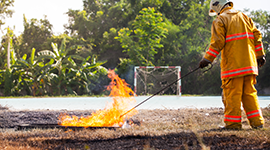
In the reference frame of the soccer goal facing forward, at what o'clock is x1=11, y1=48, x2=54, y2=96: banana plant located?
The banana plant is roughly at 3 o'clock from the soccer goal.

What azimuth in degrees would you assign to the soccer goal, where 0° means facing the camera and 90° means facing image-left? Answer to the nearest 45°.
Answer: approximately 0°

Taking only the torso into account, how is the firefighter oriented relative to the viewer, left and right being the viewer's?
facing away from the viewer and to the left of the viewer

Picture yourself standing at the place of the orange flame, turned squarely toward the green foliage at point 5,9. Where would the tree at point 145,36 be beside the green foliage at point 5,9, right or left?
right

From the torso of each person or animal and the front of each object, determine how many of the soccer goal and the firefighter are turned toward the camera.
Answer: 1

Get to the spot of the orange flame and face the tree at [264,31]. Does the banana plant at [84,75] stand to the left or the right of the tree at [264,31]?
left

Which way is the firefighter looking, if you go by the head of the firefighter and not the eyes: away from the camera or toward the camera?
away from the camera

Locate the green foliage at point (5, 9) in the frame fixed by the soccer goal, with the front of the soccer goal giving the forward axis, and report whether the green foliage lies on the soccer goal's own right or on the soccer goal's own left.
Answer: on the soccer goal's own right
